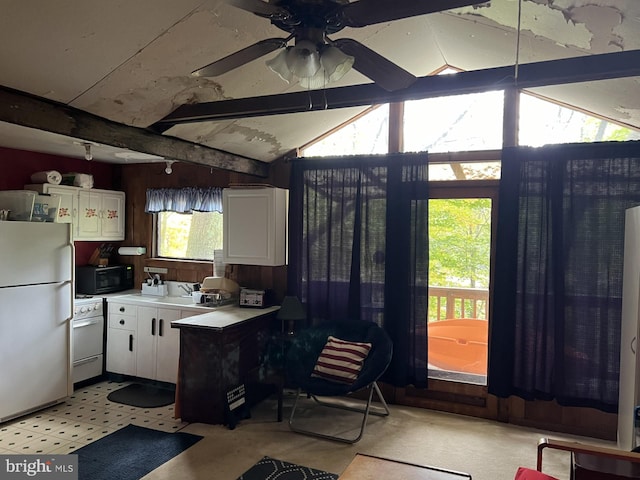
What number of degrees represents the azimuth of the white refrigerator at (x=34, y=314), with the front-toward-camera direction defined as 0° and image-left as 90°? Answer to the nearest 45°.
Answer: approximately 315°

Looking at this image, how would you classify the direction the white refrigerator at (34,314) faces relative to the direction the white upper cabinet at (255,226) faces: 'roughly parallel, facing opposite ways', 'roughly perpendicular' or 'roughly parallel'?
roughly perpendicular

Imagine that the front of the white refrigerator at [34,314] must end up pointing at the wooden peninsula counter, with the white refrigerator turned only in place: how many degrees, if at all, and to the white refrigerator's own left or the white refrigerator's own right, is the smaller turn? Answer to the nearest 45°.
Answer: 0° — it already faces it

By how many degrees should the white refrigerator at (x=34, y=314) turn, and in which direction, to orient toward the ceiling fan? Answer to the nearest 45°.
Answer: approximately 45° to its right

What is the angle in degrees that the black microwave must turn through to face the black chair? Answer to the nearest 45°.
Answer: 0° — it already faces it

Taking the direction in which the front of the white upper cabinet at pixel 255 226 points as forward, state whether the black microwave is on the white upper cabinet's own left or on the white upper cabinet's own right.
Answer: on the white upper cabinet's own right
